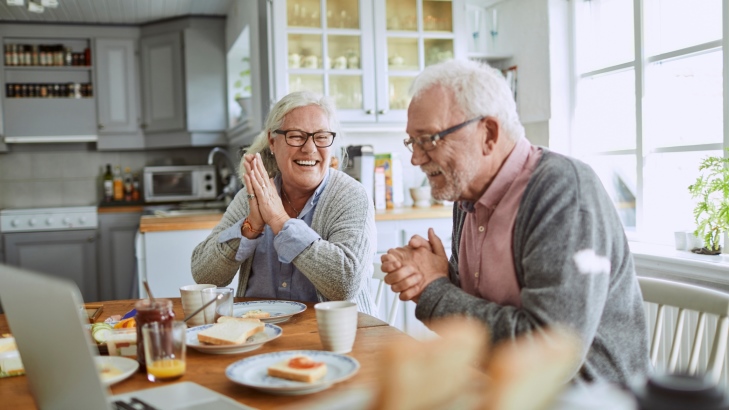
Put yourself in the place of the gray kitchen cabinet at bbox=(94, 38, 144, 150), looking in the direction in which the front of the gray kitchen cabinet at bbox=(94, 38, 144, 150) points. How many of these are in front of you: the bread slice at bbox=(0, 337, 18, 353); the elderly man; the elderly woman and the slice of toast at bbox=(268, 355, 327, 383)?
4

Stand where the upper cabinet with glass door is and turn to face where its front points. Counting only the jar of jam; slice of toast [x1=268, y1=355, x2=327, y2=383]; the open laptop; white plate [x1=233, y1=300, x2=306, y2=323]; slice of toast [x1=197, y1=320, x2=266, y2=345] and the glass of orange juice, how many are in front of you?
6

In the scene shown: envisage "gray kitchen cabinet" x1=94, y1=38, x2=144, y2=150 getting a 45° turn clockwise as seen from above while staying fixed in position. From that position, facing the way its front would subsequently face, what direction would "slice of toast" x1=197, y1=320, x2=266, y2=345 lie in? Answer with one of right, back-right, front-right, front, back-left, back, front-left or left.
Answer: front-left

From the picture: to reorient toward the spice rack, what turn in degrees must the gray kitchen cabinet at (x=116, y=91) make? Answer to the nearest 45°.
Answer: approximately 90° to its right

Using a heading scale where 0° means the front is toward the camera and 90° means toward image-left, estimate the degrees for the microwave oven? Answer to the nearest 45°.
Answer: approximately 0°

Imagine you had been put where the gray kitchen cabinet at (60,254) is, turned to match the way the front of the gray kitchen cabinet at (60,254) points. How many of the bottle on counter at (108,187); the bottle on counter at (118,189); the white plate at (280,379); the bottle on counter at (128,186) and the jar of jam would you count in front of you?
2

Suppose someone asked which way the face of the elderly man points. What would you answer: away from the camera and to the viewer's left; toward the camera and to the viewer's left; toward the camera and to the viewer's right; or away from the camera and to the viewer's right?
toward the camera and to the viewer's left

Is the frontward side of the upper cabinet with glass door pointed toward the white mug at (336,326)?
yes

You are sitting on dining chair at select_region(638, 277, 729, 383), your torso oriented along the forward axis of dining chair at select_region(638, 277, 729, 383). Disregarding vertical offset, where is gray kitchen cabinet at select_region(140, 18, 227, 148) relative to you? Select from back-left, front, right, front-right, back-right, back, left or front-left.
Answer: right
